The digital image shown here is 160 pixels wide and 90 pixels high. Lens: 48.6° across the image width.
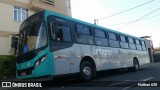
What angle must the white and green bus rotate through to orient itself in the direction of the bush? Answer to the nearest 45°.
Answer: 0° — it already faces it

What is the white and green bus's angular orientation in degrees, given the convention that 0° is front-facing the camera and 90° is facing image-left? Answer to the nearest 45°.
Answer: approximately 45°
